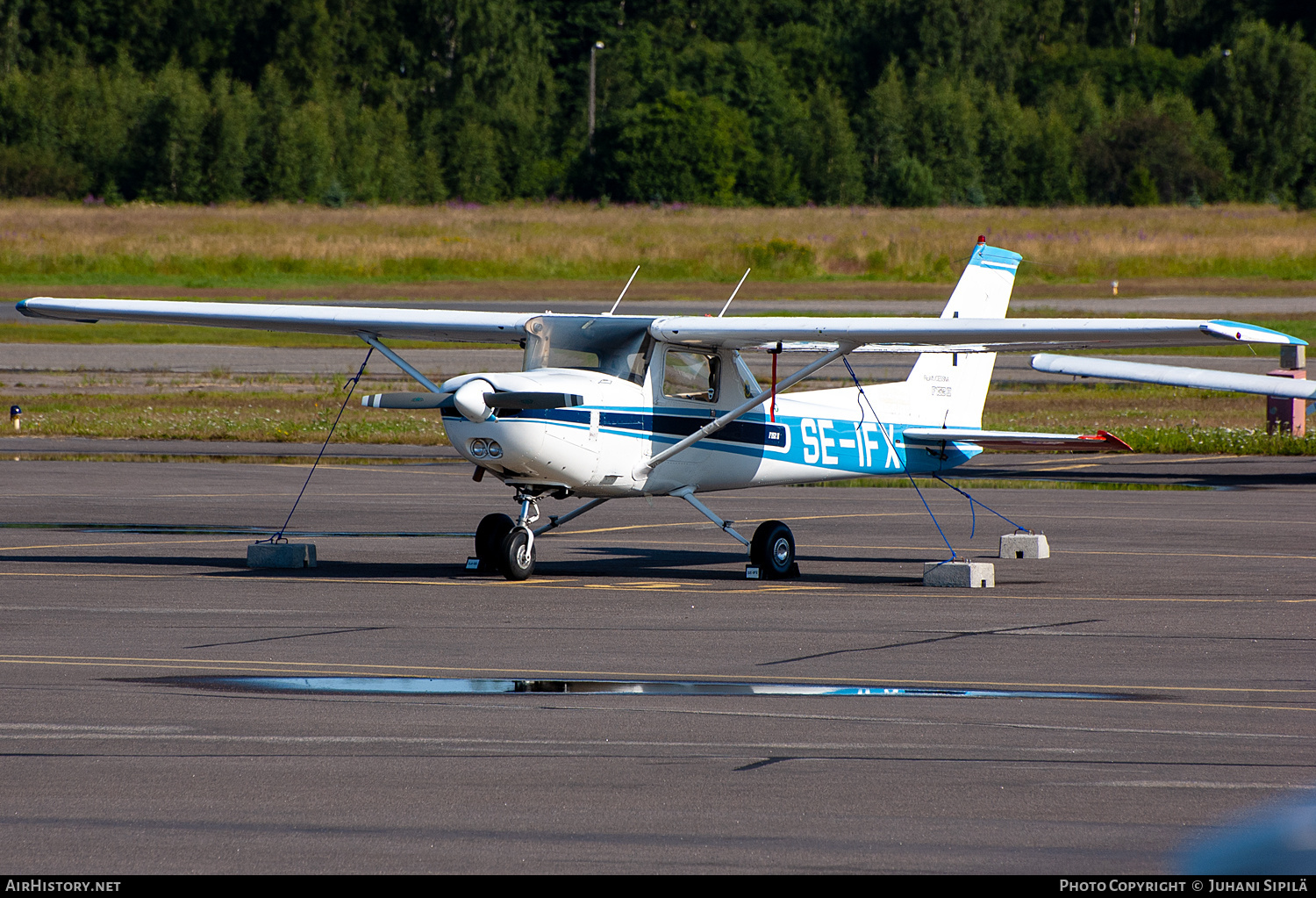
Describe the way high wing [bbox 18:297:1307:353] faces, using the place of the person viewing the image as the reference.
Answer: facing the viewer and to the left of the viewer

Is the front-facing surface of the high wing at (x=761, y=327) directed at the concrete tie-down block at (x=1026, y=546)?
no

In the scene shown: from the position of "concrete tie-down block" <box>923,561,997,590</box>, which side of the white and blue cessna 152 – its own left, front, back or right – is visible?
left

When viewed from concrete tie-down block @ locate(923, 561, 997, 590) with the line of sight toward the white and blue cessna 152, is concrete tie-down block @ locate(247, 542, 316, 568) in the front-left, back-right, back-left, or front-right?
front-left
